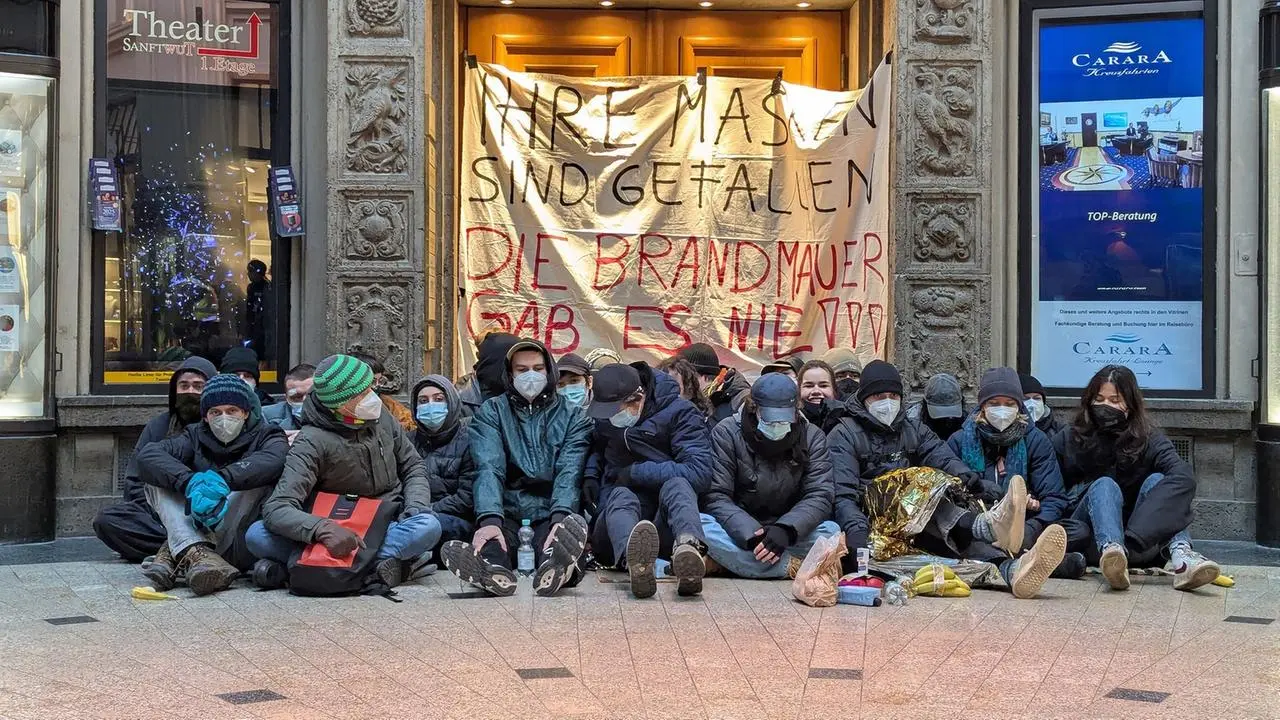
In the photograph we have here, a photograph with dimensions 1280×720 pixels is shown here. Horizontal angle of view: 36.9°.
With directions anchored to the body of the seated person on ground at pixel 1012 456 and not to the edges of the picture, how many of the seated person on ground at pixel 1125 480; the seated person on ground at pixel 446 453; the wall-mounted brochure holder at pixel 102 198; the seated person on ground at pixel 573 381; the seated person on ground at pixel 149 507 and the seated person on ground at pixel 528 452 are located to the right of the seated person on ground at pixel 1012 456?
5

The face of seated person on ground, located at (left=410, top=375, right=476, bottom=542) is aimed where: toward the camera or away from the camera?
toward the camera

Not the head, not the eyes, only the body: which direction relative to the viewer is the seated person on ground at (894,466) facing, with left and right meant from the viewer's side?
facing the viewer and to the right of the viewer

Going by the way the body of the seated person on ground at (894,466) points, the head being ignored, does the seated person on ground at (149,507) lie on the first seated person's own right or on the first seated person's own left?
on the first seated person's own right

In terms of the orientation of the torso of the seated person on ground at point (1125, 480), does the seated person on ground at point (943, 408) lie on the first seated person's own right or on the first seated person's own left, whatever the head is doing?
on the first seated person's own right

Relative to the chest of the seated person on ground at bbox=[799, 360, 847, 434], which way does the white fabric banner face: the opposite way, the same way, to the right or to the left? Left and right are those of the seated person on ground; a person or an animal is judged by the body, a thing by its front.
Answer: the same way

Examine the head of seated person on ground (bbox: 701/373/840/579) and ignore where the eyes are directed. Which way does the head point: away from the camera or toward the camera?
toward the camera

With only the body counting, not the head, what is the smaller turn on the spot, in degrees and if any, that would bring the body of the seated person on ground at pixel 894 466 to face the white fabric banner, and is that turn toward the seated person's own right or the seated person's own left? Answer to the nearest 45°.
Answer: approximately 180°

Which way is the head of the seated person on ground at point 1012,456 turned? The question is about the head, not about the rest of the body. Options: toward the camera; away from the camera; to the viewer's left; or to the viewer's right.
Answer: toward the camera

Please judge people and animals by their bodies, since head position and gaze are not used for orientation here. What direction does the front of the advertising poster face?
toward the camera

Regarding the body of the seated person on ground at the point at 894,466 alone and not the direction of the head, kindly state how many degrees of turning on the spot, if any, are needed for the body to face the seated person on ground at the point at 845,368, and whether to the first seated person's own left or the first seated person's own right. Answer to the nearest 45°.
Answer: approximately 135° to the first seated person's own left

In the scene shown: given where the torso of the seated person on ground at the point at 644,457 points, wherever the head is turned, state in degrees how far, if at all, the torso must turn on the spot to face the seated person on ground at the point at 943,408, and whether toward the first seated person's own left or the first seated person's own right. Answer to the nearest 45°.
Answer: approximately 135° to the first seated person's own left

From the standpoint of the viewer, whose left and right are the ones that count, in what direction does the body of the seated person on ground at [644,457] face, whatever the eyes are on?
facing the viewer

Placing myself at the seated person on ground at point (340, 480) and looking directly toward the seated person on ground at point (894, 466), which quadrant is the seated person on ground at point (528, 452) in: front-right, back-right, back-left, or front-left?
front-left

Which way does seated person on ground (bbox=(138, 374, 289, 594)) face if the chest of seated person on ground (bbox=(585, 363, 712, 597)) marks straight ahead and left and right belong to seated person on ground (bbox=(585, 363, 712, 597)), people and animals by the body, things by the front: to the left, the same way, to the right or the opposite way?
the same way

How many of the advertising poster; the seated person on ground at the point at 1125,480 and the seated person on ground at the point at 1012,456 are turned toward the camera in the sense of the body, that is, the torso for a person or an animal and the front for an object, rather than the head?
3

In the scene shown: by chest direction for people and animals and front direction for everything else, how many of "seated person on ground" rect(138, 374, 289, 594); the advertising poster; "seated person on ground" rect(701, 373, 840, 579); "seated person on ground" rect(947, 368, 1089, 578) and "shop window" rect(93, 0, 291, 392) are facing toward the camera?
5

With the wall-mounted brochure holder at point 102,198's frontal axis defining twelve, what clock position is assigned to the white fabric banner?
The white fabric banner is roughly at 9 o'clock from the wall-mounted brochure holder.

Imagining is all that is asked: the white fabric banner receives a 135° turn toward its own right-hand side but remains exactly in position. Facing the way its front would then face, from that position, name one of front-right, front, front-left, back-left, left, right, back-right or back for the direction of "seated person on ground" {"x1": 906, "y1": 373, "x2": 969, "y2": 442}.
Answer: back

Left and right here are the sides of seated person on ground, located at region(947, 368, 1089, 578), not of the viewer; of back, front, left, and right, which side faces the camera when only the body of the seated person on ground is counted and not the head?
front
